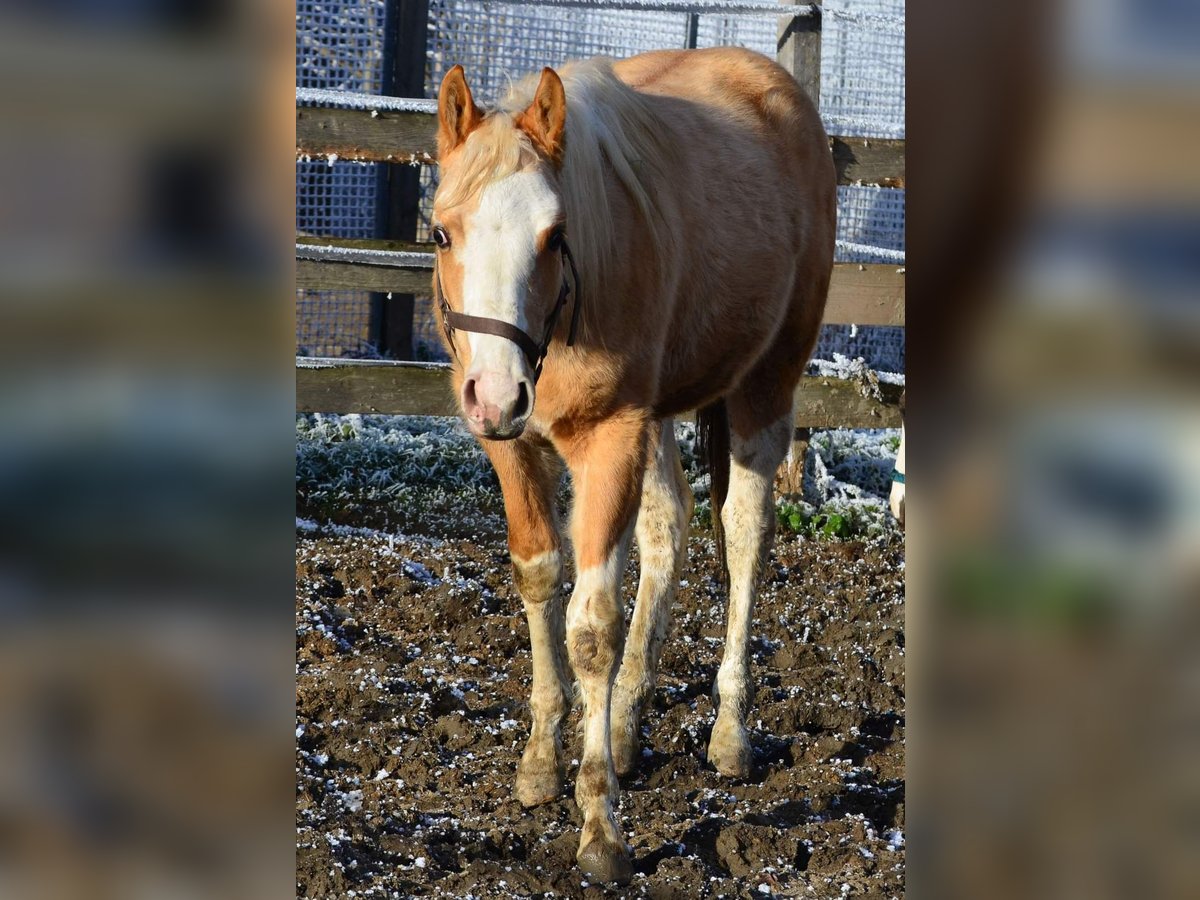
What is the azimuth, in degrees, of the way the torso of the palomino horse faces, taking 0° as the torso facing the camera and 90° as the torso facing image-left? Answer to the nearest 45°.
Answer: approximately 45°
